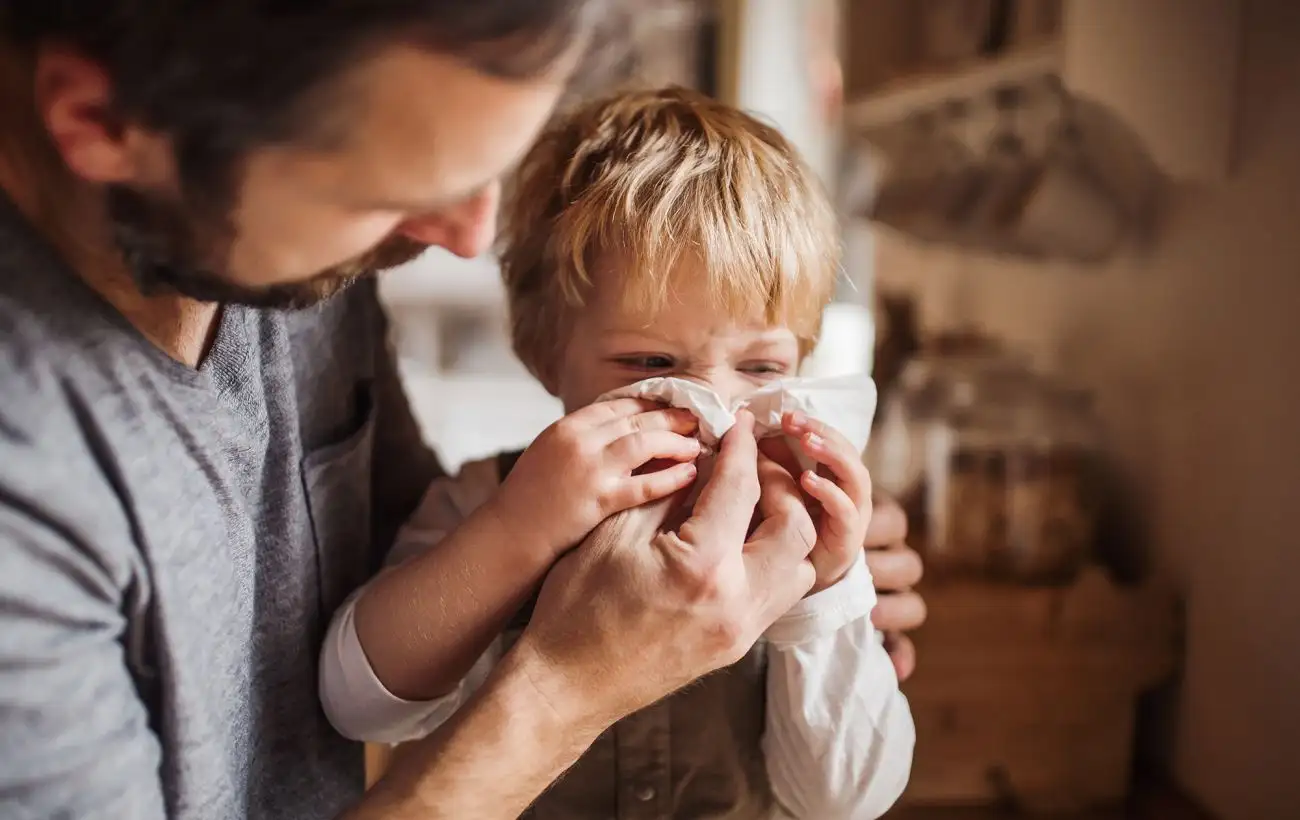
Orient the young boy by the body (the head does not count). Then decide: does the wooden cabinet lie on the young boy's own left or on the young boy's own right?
on the young boy's own left

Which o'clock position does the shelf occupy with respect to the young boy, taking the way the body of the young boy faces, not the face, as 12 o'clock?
The shelf is roughly at 7 o'clock from the young boy.

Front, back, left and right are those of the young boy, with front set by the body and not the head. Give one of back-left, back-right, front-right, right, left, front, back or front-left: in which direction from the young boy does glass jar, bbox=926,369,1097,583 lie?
back-left

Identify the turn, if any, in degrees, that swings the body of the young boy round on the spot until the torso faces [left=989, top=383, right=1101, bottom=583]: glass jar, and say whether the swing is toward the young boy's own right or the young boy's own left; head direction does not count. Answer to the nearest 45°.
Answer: approximately 135° to the young boy's own left

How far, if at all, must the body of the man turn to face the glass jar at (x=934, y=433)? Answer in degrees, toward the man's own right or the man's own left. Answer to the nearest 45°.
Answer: approximately 90° to the man's own left

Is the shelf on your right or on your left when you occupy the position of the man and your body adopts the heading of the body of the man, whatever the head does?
on your left
